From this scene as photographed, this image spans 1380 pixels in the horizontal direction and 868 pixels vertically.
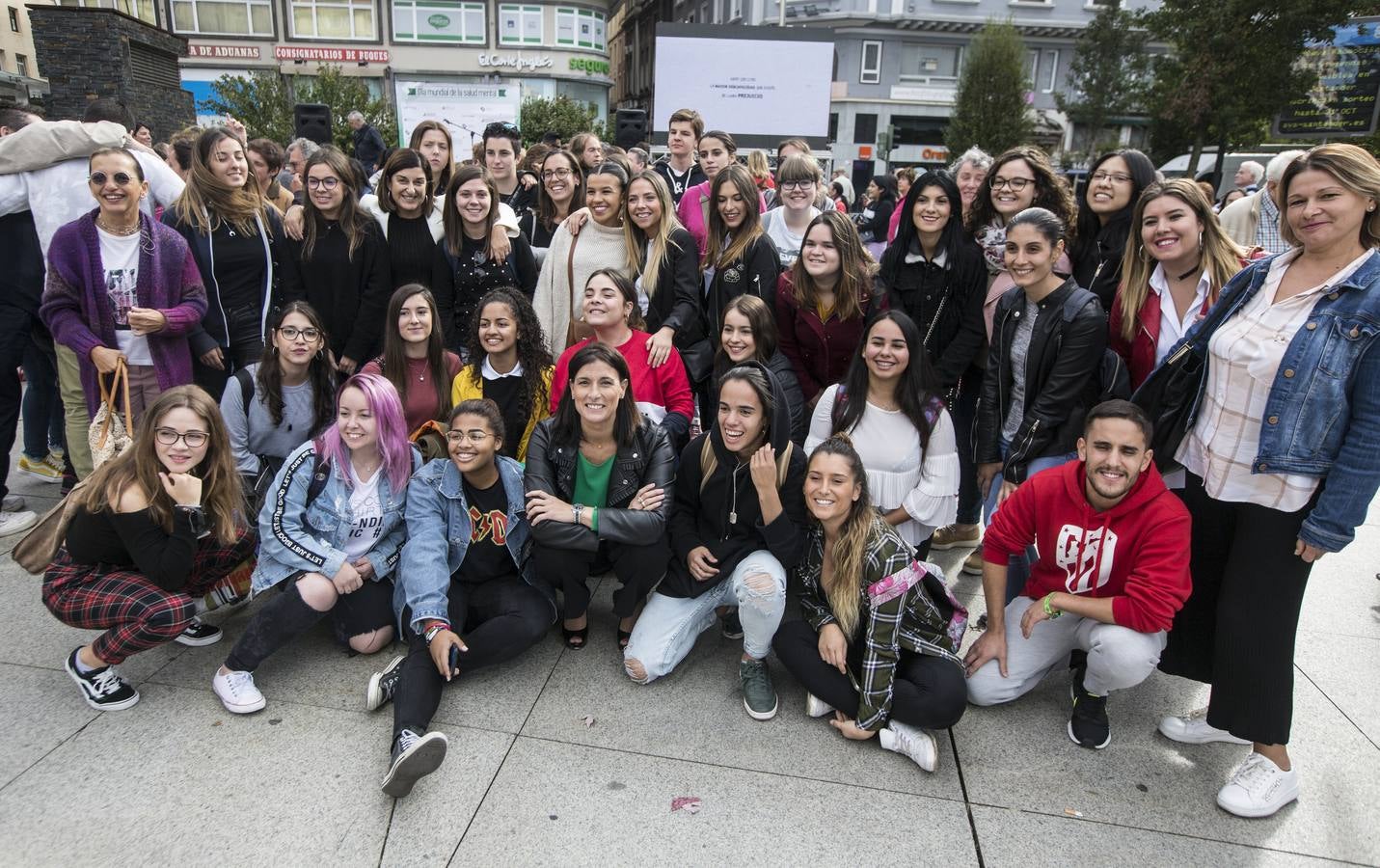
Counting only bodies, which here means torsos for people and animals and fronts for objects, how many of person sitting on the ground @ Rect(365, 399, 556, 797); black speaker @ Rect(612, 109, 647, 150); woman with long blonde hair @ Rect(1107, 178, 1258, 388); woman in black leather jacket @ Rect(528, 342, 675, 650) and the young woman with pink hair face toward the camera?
5

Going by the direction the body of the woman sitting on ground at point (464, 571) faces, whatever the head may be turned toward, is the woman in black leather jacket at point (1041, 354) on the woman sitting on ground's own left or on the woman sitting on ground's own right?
on the woman sitting on ground's own left

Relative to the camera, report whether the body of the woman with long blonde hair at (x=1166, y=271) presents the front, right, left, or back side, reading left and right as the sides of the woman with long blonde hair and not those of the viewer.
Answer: front

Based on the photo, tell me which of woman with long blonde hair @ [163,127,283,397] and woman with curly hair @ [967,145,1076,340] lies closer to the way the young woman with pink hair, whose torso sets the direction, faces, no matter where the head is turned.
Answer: the woman with curly hair

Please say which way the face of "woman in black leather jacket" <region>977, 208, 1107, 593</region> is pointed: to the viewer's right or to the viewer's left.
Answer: to the viewer's left

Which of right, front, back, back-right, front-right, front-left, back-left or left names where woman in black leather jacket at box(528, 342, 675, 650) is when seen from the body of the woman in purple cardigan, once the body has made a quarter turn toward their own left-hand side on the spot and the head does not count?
front-right

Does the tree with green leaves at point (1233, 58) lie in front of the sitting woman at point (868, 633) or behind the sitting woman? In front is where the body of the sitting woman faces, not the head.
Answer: behind

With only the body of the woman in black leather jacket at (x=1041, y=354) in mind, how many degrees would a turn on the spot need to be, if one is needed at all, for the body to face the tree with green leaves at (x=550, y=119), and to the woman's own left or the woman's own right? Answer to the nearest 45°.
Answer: approximately 90° to the woman's own right

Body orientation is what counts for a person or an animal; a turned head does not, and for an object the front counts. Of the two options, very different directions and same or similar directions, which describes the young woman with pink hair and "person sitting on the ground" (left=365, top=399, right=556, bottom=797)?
same or similar directions

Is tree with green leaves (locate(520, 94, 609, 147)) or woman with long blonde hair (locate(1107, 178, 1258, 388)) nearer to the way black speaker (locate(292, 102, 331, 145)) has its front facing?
the woman with long blonde hair

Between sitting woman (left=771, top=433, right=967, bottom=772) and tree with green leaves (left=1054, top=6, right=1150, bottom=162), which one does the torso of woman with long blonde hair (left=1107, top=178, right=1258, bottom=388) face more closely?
the sitting woman

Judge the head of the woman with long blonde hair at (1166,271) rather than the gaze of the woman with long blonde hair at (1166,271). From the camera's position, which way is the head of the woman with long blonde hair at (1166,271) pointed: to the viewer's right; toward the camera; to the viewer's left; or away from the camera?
toward the camera

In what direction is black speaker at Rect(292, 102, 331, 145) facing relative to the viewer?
toward the camera

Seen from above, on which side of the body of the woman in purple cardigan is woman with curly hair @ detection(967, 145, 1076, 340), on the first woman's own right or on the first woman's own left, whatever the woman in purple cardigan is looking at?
on the first woman's own left

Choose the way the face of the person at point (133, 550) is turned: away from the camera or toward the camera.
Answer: toward the camera

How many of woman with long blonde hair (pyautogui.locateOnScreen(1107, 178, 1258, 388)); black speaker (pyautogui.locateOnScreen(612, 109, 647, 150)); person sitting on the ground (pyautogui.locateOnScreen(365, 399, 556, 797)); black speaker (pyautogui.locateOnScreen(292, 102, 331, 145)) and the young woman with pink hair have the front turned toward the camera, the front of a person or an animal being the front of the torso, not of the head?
5

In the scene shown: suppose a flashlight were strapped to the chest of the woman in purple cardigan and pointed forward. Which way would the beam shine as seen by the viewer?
toward the camera
